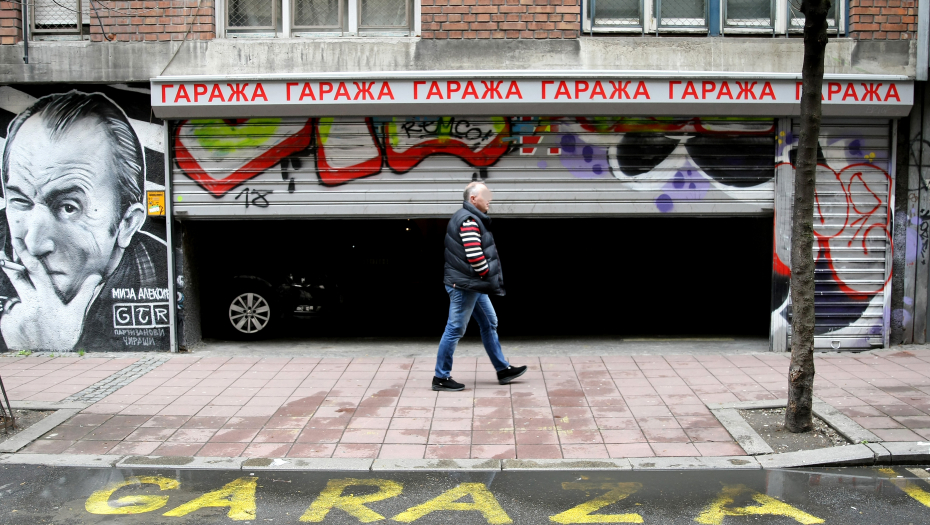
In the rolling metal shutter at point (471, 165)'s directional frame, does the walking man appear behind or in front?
in front

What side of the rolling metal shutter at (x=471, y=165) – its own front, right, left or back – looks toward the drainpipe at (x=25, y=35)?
right

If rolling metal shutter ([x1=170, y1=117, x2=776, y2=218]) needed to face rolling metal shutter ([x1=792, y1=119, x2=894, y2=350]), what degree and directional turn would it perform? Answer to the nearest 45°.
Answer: approximately 90° to its left

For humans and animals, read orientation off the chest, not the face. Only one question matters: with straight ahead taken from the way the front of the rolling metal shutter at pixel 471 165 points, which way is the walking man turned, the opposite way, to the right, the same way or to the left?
to the left

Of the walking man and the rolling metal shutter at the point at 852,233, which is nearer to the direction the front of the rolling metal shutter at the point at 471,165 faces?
the walking man

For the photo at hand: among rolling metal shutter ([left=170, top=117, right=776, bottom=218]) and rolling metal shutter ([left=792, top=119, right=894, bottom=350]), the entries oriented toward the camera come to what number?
2

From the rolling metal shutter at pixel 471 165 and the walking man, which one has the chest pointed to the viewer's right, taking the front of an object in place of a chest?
the walking man

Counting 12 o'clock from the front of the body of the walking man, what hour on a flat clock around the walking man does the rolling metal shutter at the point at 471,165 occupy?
The rolling metal shutter is roughly at 9 o'clock from the walking man.

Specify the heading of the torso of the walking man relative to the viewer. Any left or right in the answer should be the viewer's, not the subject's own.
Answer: facing to the right of the viewer
